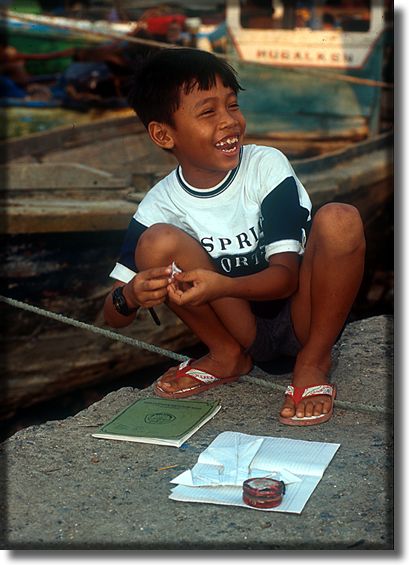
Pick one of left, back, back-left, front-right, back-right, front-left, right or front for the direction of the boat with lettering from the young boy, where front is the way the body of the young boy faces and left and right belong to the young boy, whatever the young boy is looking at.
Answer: back

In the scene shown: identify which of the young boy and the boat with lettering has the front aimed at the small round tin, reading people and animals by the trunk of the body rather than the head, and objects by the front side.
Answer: the young boy

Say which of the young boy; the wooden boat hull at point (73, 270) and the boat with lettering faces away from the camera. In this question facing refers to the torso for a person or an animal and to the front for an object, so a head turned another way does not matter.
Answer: the boat with lettering

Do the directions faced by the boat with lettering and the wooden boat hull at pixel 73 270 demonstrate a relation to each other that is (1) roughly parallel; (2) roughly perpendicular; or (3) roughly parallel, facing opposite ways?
roughly perpendicular

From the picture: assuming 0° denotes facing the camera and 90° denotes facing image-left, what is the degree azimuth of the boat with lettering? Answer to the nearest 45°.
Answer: approximately 180°

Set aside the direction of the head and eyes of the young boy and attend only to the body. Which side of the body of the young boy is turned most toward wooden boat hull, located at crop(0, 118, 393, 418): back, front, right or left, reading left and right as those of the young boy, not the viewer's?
back

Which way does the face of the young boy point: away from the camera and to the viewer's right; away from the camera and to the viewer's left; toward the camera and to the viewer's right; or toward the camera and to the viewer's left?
toward the camera and to the viewer's right

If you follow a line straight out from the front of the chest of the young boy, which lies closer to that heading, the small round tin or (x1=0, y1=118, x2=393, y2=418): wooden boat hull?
the small round tin

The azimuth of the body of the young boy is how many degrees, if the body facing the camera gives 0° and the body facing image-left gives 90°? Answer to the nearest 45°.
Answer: approximately 0°

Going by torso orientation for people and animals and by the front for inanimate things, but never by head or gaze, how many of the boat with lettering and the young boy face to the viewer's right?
0
